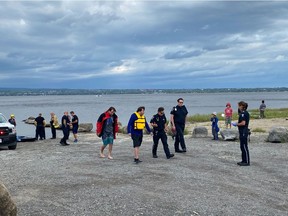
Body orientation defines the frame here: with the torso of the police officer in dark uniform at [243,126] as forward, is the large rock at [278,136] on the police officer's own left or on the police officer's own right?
on the police officer's own right

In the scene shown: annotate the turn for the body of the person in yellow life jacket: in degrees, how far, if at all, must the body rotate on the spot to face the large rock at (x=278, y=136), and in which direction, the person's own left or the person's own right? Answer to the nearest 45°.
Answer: approximately 90° to the person's own left

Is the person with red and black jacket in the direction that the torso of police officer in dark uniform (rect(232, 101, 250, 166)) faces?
yes

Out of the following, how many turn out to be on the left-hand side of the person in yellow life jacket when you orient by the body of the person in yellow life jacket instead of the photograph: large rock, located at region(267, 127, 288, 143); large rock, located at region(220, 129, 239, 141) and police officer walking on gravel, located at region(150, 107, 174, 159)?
3

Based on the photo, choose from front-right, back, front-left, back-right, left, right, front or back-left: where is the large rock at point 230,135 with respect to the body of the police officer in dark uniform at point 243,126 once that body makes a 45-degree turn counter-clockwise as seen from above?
back-right

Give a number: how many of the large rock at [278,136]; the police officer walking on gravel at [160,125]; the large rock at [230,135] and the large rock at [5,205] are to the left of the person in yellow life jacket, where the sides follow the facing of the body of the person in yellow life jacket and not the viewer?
3

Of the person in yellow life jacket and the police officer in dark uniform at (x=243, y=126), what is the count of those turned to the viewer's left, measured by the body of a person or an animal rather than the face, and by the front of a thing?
1

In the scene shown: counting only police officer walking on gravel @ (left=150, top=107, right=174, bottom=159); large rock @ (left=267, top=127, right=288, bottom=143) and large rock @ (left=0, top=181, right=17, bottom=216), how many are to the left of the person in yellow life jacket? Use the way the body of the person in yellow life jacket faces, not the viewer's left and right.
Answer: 2

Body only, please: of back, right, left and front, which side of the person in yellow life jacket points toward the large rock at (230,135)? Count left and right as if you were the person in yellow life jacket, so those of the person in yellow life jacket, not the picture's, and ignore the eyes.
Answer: left

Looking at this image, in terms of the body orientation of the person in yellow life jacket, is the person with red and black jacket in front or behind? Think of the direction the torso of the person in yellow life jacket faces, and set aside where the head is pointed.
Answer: behind

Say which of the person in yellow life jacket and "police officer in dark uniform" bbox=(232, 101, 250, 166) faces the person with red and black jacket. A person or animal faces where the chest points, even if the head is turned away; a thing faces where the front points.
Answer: the police officer in dark uniform

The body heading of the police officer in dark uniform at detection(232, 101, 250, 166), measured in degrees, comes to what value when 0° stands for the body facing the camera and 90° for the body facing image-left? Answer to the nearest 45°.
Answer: approximately 90°

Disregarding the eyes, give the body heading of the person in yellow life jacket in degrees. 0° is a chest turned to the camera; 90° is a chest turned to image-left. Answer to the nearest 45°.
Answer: approximately 315°
